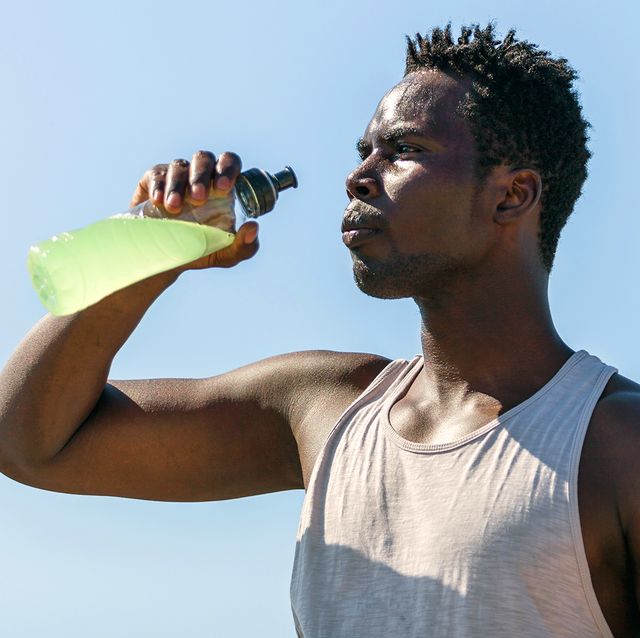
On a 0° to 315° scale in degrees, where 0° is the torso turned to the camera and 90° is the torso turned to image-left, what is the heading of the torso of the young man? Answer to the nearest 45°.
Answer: approximately 45°
